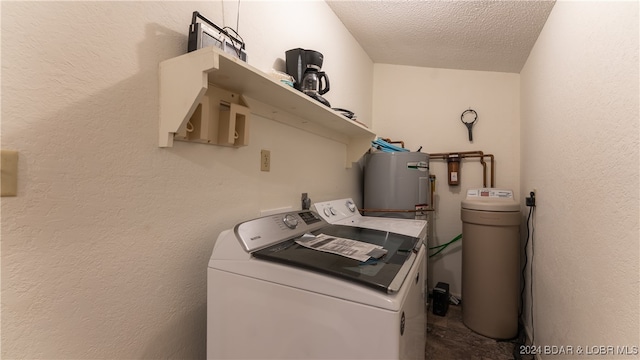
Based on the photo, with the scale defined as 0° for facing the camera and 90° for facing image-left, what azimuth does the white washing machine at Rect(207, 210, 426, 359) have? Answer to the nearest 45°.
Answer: approximately 315°

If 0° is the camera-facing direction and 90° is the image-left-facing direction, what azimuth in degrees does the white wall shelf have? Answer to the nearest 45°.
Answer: approximately 315°

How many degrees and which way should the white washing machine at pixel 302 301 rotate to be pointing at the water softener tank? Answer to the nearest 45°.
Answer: approximately 90° to its left

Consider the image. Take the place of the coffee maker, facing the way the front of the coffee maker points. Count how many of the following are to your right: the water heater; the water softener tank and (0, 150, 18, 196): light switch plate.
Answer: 1
